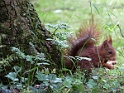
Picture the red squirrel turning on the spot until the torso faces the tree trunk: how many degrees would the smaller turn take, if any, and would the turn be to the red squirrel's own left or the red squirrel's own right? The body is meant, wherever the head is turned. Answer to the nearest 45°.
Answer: approximately 135° to the red squirrel's own right

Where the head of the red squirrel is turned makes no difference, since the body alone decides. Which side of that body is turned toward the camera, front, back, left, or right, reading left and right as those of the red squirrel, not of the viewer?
right
